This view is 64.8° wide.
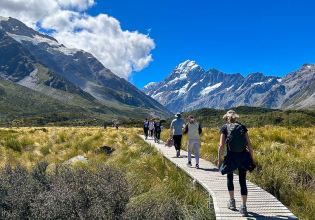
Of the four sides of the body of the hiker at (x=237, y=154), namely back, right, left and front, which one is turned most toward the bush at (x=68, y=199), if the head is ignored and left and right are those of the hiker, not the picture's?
left

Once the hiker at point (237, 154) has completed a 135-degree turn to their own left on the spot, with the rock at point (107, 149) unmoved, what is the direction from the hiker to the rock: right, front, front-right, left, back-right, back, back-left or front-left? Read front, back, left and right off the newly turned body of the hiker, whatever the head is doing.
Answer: right

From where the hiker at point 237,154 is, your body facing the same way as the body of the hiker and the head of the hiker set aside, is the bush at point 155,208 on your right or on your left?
on your left

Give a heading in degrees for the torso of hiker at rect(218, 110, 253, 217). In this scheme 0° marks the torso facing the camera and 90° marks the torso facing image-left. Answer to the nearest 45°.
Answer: approximately 180°
